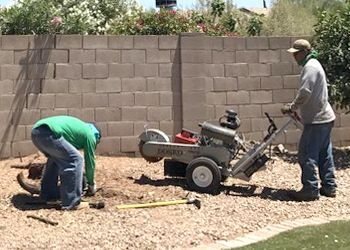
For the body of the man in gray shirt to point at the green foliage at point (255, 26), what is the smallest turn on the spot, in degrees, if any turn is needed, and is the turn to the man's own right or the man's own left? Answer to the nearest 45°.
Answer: approximately 90° to the man's own right

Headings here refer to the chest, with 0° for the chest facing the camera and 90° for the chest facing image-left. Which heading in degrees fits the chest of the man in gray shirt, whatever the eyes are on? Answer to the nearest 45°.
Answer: approximately 90°

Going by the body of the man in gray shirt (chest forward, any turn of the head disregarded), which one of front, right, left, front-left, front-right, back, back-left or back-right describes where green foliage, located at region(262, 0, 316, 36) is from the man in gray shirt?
right

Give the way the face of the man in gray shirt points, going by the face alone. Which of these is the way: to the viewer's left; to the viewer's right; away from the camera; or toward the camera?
to the viewer's left
